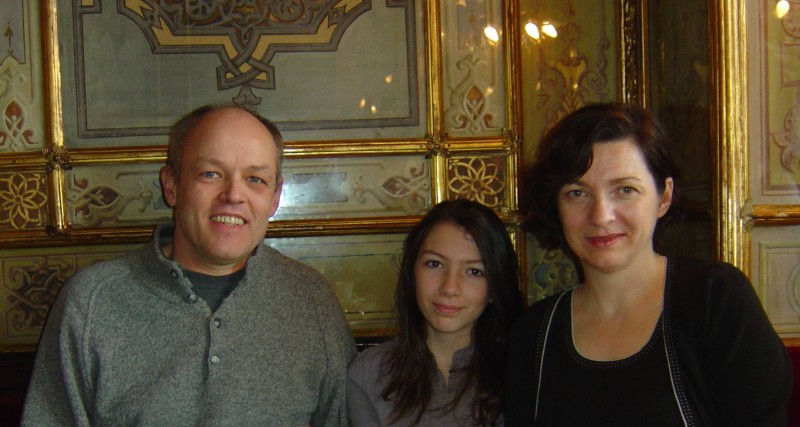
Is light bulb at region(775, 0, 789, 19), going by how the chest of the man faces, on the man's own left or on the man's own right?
on the man's own left

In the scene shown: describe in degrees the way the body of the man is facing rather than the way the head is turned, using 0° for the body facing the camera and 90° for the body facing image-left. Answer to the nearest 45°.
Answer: approximately 0°

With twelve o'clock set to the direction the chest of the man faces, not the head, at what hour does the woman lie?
The woman is roughly at 10 o'clock from the man.
